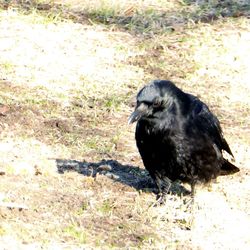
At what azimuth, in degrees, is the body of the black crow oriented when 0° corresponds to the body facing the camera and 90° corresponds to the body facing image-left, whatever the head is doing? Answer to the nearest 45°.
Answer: approximately 45°
